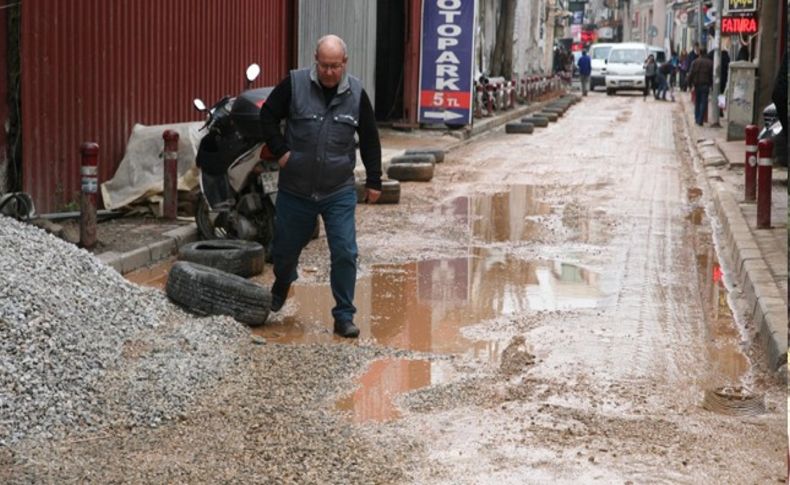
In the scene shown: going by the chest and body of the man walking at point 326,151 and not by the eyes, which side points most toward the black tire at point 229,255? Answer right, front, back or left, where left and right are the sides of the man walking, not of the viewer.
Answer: back

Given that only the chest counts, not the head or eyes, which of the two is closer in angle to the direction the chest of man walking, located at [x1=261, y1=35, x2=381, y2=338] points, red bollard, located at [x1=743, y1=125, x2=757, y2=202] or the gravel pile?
the gravel pile

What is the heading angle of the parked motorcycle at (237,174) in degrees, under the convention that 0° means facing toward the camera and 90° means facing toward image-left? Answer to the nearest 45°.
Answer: approximately 135°

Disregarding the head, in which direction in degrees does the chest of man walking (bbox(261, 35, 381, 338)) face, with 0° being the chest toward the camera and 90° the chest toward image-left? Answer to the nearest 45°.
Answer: approximately 0°

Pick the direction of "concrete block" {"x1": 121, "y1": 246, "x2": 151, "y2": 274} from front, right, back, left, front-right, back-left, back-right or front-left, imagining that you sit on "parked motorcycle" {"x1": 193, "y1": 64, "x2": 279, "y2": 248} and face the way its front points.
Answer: left

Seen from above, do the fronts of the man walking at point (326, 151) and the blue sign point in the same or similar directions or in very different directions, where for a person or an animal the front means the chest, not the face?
same or similar directions

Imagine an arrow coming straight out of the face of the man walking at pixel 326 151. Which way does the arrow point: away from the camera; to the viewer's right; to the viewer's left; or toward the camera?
toward the camera

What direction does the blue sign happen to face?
toward the camera

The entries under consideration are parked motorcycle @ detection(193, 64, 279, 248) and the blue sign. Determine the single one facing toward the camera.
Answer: the blue sign

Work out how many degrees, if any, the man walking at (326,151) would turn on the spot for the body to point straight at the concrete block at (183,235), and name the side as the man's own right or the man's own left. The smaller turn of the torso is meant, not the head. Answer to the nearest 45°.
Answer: approximately 180°

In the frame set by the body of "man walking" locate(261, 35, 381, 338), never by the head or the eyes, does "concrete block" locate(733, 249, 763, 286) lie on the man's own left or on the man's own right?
on the man's own left

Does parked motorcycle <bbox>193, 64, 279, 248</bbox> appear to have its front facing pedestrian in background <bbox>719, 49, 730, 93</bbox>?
no

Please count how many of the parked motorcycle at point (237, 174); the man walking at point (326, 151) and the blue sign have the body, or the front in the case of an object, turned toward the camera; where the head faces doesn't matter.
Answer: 2

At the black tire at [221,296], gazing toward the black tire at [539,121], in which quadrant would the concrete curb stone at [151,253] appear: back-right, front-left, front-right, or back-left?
front-left
